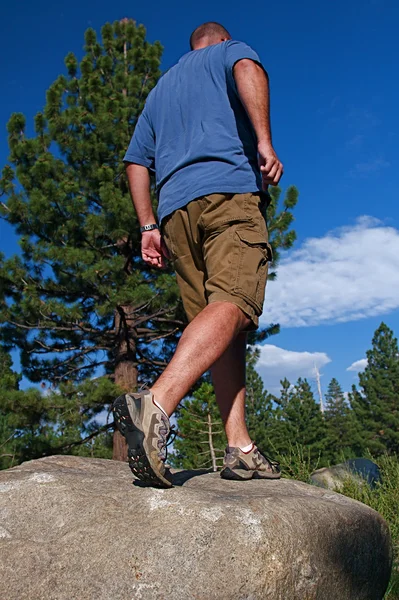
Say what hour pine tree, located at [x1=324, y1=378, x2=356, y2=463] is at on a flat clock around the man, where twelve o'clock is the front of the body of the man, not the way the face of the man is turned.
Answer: The pine tree is roughly at 11 o'clock from the man.

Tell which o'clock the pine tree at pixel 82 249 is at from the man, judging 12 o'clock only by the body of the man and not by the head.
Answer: The pine tree is roughly at 10 o'clock from the man.

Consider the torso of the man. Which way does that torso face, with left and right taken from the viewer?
facing away from the viewer and to the right of the viewer

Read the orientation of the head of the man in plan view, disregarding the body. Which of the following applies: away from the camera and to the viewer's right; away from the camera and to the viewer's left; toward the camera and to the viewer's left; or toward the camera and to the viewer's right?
away from the camera and to the viewer's right

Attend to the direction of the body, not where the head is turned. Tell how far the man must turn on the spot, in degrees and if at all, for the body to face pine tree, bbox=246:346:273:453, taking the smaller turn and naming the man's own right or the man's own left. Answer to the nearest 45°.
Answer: approximately 45° to the man's own left

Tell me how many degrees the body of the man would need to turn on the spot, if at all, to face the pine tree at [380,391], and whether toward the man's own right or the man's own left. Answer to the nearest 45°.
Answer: approximately 45° to the man's own left

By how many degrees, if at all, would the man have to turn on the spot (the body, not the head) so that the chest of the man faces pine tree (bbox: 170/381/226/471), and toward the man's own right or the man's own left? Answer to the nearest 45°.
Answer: approximately 45° to the man's own left

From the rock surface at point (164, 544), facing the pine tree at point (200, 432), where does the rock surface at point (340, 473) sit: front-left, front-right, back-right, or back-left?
front-right
